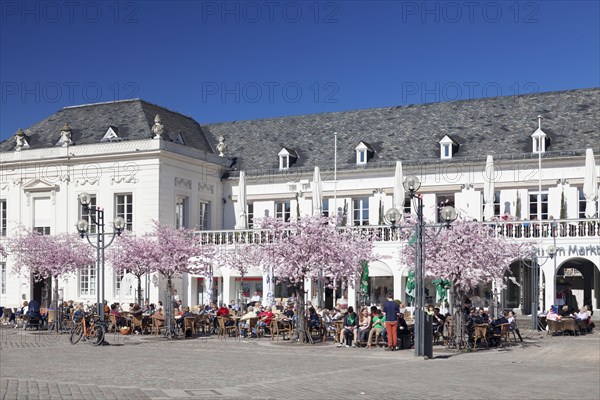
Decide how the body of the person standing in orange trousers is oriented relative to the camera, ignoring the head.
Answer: away from the camera

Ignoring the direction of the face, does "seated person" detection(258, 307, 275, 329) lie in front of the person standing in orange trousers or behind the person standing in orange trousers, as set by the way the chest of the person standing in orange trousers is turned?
in front

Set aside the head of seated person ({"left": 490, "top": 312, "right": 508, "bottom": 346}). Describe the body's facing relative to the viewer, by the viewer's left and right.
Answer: facing to the left of the viewer

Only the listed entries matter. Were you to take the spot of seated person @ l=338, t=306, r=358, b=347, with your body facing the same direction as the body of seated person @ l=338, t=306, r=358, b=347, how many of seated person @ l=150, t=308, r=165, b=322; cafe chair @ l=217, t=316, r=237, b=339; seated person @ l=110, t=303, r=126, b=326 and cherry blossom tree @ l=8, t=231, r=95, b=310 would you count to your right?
4

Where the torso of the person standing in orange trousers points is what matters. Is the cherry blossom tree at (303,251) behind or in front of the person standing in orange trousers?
in front
